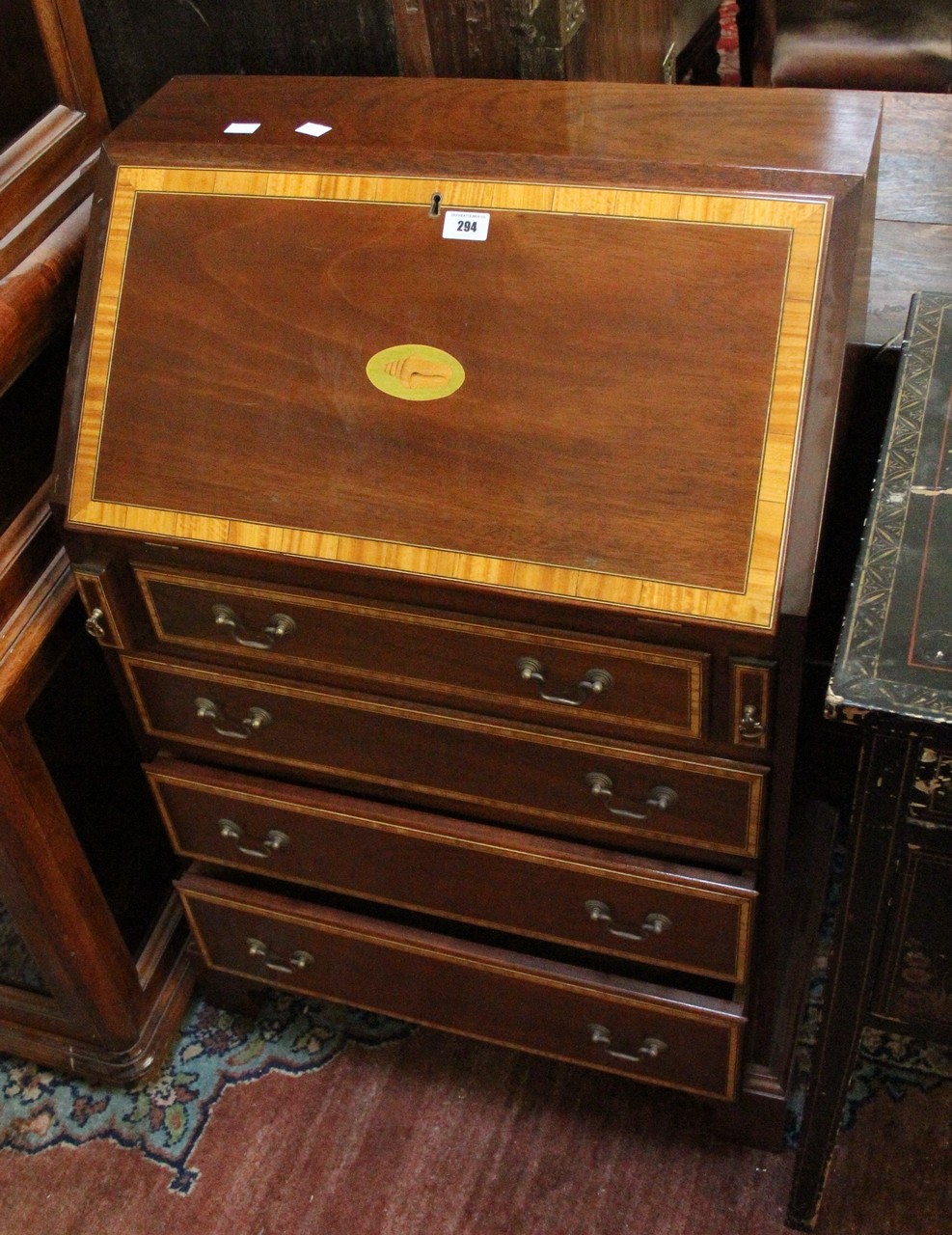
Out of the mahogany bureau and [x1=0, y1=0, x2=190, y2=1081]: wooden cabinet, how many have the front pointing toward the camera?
2

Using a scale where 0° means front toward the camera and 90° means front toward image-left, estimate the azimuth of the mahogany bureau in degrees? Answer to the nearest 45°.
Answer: approximately 0°

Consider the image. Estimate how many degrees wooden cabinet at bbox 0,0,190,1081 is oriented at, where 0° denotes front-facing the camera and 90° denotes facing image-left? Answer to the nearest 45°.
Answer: approximately 0°
